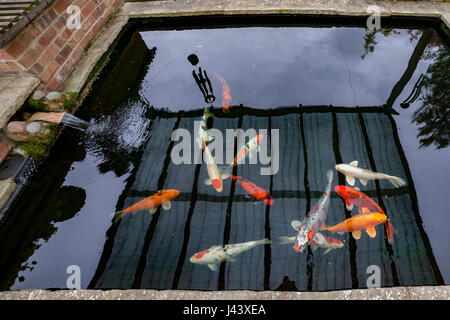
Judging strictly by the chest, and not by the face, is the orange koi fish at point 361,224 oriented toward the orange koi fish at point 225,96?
no

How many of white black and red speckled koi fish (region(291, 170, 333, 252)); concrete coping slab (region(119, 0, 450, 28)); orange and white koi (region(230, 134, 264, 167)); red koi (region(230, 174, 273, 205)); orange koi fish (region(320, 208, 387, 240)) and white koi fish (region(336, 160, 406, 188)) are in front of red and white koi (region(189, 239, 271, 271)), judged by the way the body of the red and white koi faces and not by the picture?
0

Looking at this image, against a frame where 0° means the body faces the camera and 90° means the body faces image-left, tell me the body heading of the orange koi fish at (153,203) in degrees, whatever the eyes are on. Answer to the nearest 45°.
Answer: approximately 225°

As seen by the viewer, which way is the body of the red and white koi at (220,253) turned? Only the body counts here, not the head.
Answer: to the viewer's left

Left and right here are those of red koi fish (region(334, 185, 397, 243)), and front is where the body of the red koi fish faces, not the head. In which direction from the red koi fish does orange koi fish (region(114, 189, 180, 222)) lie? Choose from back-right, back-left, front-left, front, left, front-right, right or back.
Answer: front-left

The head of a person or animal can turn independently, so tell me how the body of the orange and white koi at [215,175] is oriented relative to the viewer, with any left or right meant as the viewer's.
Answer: facing the viewer

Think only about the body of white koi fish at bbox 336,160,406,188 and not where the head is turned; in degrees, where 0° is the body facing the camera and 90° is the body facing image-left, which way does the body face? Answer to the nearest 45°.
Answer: approximately 90°

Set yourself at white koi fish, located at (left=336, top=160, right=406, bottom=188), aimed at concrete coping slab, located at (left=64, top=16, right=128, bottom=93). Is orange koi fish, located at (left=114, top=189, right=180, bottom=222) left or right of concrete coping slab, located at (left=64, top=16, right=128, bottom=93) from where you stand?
left

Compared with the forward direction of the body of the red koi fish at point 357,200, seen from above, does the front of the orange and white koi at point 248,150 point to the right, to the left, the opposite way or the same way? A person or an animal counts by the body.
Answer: to the right
